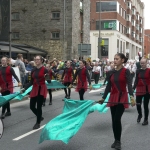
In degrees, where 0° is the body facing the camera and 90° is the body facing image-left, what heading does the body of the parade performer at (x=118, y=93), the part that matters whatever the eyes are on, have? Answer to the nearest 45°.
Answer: approximately 45°

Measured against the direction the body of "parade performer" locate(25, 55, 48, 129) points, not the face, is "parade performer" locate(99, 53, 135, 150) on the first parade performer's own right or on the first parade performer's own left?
on the first parade performer's own left

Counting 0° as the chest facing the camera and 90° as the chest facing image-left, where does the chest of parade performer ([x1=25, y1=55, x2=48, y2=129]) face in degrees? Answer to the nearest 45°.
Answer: approximately 45°

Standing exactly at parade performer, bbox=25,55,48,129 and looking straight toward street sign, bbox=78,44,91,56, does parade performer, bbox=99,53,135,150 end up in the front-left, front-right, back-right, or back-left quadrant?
back-right

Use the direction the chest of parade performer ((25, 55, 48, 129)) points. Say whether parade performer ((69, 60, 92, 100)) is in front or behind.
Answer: behind

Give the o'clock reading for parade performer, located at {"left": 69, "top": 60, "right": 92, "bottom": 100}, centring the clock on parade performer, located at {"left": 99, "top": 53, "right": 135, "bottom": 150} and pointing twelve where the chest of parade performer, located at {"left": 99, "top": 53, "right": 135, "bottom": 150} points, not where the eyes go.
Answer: parade performer, located at {"left": 69, "top": 60, "right": 92, "bottom": 100} is roughly at 4 o'clock from parade performer, located at {"left": 99, "top": 53, "right": 135, "bottom": 150}.

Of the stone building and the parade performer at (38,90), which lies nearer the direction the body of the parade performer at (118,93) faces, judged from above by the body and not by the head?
the parade performer

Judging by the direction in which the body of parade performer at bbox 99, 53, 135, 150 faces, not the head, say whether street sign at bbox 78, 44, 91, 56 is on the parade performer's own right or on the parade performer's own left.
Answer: on the parade performer's own right

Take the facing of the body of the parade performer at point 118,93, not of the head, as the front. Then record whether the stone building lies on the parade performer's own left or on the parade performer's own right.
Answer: on the parade performer's own right

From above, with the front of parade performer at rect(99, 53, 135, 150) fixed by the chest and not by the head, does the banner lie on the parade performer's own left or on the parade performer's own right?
on the parade performer's own right

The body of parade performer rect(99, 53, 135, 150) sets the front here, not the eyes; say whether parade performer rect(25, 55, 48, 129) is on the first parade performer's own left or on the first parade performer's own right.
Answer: on the first parade performer's own right

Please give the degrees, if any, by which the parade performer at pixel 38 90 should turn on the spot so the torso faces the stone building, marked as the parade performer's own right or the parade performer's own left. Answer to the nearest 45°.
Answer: approximately 135° to the parade performer's own right
